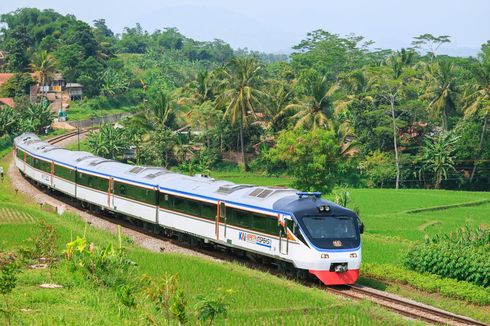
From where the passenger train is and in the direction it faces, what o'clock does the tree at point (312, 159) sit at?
The tree is roughly at 8 o'clock from the passenger train.

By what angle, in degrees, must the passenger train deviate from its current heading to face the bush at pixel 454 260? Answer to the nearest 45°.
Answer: approximately 45° to its left

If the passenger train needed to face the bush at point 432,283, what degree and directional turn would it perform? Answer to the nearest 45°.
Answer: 0° — it already faces it

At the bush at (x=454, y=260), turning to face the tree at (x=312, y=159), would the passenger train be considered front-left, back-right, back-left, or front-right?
front-left

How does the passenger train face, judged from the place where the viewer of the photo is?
facing the viewer and to the right of the viewer

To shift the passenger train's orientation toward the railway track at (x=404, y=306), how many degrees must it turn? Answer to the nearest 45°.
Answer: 0° — it already faces it

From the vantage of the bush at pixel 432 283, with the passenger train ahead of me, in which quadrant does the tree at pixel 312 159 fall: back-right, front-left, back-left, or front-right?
front-right
